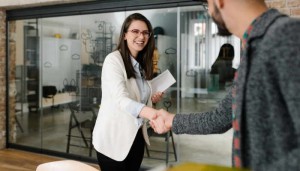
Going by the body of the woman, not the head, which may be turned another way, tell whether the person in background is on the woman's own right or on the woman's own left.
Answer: on the woman's own left

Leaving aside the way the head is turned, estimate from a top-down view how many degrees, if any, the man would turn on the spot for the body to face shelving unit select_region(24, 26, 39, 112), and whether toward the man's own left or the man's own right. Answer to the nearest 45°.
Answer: approximately 45° to the man's own right

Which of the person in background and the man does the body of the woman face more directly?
the man

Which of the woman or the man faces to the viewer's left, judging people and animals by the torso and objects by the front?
the man

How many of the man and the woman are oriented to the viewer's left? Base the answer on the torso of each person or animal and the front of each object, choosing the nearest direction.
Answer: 1

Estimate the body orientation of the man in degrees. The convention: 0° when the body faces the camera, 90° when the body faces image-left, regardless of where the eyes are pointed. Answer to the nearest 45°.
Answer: approximately 90°

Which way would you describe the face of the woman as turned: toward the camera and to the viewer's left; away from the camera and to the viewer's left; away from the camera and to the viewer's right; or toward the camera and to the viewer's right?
toward the camera and to the viewer's right

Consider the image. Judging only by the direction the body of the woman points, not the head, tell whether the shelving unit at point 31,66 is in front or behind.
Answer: behind

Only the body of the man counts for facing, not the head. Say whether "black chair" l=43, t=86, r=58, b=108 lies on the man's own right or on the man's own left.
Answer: on the man's own right

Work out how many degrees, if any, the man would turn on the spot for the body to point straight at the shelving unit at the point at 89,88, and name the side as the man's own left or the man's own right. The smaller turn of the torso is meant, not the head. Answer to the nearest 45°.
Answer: approximately 45° to the man's own right
